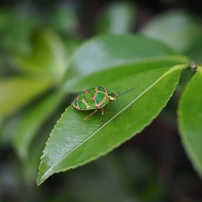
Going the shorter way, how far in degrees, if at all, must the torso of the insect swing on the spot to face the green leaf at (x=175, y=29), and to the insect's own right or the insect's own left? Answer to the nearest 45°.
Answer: approximately 45° to the insect's own left

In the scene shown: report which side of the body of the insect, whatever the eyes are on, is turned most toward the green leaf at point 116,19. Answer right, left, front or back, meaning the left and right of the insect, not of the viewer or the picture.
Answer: left

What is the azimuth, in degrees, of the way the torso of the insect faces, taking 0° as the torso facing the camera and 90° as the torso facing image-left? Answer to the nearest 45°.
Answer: approximately 270°

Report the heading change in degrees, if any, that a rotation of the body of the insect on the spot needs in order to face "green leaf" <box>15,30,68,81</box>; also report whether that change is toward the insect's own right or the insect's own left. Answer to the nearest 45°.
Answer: approximately 90° to the insect's own left
